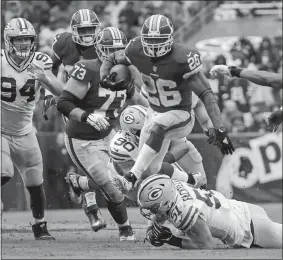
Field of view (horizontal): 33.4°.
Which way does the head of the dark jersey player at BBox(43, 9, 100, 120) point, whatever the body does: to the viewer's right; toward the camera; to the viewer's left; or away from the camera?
toward the camera

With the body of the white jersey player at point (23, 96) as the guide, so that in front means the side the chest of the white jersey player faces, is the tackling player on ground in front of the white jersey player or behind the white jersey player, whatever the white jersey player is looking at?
in front

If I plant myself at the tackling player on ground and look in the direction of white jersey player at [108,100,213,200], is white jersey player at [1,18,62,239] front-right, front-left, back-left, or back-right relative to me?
front-left

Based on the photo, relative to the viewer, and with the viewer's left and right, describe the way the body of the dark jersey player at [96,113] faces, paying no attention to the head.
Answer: facing the viewer and to the right of the viewer

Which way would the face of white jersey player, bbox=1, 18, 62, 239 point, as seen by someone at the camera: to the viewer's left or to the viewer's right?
to the viewer's right

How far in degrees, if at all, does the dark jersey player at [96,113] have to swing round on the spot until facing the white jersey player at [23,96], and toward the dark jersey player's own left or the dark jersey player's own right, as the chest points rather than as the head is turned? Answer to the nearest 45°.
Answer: approximately 135° to the dark jersey player's own right

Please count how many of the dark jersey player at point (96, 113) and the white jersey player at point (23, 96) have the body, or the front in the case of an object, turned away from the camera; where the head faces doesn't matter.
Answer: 0

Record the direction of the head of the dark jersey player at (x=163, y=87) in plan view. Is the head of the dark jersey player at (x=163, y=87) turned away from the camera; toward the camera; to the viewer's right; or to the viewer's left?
toward the camera

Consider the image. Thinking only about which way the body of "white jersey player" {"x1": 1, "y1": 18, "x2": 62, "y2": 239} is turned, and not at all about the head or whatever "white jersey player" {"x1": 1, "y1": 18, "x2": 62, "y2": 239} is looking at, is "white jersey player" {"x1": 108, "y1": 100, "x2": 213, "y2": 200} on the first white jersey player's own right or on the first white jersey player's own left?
on the first white jersey player's own left

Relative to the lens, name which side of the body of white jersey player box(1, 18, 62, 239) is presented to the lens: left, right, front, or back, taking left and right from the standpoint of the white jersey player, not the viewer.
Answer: front

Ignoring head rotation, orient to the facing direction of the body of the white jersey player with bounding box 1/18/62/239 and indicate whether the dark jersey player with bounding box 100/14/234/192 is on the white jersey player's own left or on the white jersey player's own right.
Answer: on the white jersey player's own left
